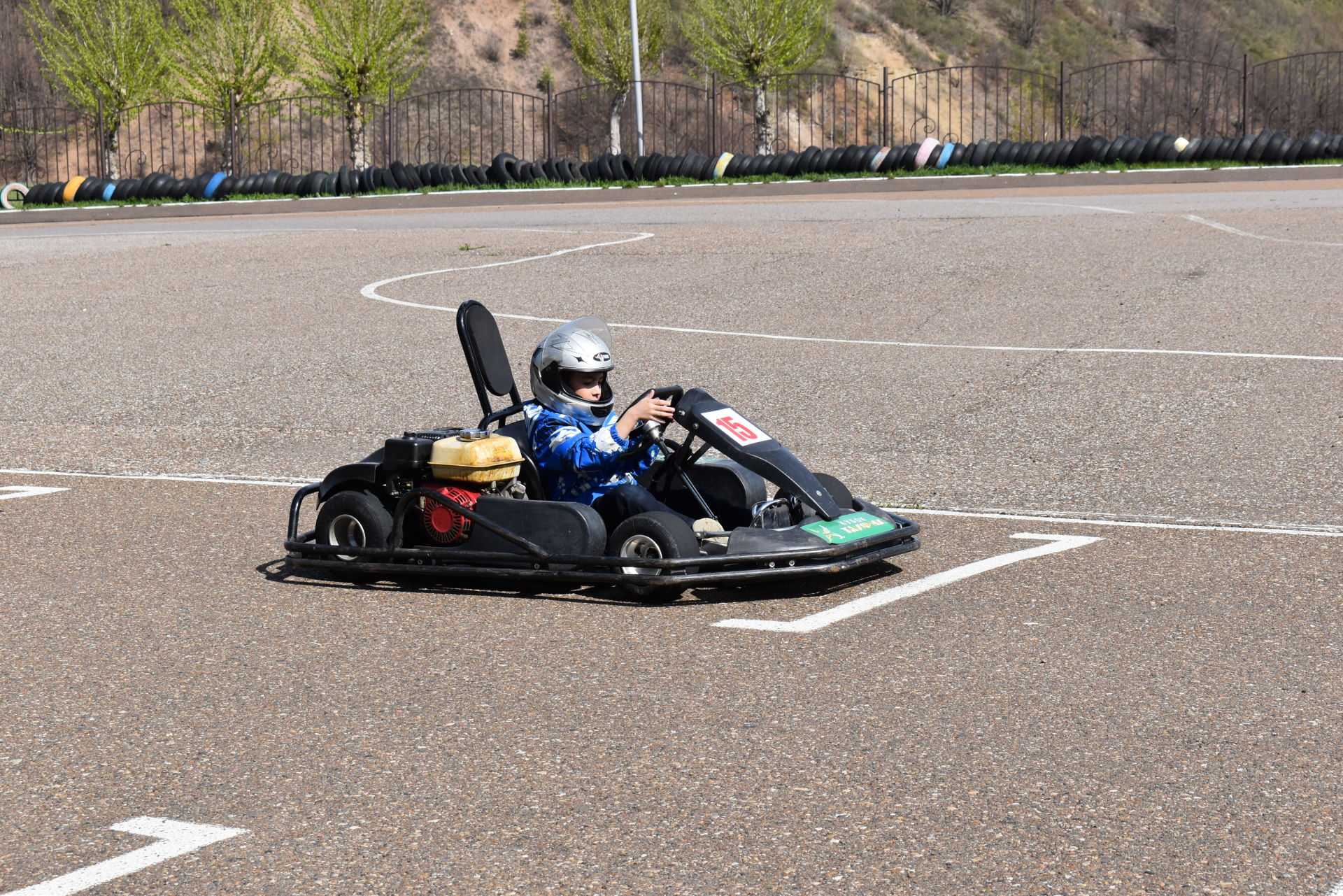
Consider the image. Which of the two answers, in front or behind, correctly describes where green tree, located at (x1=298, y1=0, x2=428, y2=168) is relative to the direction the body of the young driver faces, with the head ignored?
behind

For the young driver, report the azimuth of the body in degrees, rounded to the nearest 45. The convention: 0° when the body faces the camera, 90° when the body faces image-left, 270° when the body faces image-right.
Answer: approximately 315°

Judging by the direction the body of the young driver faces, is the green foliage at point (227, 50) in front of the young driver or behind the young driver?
behind

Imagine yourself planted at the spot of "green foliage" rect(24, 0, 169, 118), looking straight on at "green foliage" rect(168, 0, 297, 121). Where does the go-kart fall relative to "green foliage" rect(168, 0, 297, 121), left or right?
right

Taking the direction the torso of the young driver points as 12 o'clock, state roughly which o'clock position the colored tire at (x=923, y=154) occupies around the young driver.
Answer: The colored tire is roughly at 8 o'clock from the young driver.
